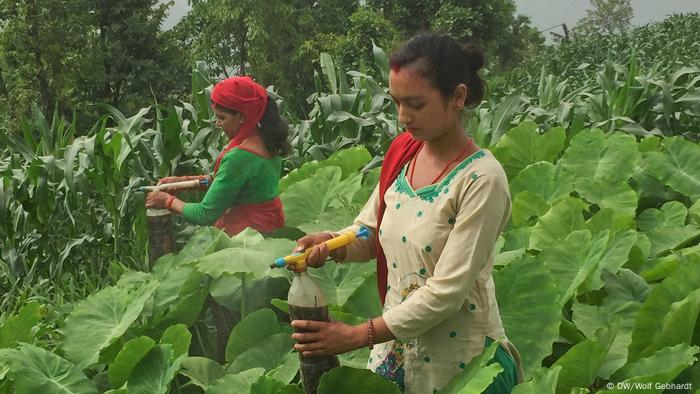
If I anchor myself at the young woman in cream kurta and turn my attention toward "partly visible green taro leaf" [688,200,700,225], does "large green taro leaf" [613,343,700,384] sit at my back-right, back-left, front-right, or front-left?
front-right

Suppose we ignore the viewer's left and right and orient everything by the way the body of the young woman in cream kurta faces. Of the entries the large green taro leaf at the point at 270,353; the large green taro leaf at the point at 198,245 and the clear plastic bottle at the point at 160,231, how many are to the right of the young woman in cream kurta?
3

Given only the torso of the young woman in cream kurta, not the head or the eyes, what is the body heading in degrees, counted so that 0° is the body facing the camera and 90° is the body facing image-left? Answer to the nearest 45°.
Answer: approximately 45°

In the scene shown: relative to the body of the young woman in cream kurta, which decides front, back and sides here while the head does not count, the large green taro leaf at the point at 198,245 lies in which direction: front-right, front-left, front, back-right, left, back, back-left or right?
right

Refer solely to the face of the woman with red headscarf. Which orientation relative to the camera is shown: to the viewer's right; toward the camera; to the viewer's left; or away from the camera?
to the viewer's left

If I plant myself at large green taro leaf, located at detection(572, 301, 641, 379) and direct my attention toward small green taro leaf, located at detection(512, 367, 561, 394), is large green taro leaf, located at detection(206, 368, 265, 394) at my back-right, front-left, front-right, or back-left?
front-right
